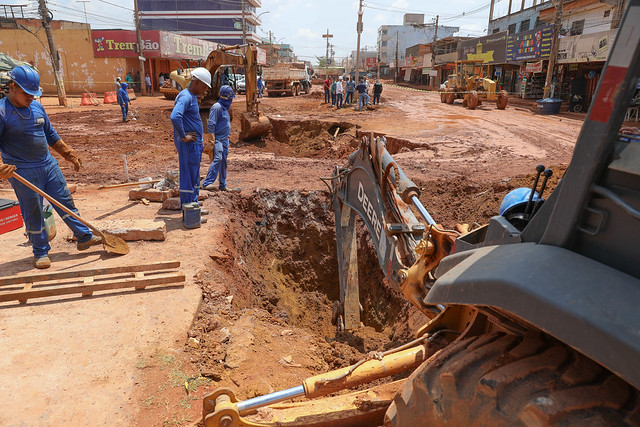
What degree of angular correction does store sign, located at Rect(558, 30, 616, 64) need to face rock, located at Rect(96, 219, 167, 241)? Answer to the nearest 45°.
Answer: approximately 45° to its left

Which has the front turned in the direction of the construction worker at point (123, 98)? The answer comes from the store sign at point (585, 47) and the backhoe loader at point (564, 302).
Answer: the store sign

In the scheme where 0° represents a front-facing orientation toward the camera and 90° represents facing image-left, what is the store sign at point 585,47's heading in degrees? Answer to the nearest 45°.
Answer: approximately 45°

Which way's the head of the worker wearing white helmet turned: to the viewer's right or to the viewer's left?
to the viewer's right

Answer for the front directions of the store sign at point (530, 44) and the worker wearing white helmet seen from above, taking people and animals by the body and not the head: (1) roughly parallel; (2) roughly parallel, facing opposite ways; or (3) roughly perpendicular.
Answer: roughly parallel, facing opposite ways

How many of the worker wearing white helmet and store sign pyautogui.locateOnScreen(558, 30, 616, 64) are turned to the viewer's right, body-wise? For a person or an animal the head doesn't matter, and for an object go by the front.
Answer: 1

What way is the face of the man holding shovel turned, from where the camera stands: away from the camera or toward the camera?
toward the camera

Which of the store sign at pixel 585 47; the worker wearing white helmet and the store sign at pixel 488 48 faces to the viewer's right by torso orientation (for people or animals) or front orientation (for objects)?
the worker wearing white helmet

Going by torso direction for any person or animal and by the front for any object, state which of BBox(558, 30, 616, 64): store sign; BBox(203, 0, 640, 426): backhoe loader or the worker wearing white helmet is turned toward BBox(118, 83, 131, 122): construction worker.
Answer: the store sign

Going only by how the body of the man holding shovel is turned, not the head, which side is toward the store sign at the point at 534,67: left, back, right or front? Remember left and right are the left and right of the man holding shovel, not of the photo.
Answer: left

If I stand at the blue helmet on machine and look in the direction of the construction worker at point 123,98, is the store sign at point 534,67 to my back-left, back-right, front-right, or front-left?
front-right

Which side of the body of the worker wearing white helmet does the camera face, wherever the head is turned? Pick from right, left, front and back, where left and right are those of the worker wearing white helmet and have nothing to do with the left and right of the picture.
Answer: right

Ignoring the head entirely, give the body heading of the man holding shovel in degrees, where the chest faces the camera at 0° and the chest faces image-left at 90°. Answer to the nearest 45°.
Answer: approximately 315°

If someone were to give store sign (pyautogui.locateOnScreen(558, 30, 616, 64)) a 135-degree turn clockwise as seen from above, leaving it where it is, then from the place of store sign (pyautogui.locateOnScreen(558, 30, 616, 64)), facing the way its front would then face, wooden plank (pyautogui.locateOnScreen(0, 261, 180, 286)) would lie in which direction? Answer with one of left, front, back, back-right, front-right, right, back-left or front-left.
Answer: back

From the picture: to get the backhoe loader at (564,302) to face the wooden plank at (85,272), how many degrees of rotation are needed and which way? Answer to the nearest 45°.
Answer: approximately 180°

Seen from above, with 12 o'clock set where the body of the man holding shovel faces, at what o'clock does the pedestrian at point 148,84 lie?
The pedestrian is roughly at 8 o'clock from the man holding shovel.

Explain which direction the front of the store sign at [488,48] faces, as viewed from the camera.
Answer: facing the viewer and to the left of the viewer

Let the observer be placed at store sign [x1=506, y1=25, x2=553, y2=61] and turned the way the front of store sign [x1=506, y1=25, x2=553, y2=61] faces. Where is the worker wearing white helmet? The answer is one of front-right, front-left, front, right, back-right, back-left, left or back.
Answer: front-left
